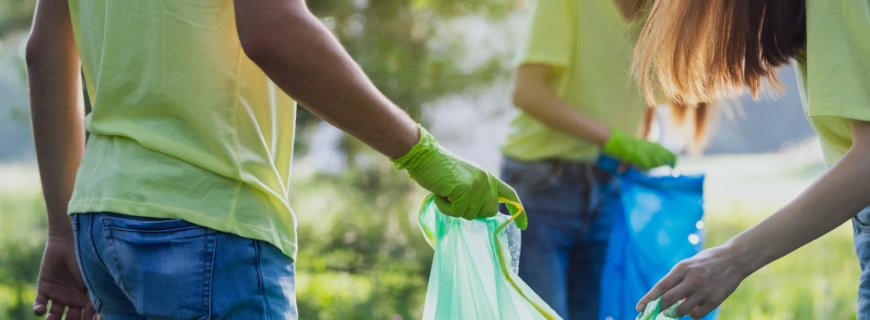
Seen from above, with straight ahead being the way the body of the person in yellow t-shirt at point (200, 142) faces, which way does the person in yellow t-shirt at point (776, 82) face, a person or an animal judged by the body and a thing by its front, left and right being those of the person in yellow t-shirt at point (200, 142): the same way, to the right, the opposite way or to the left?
to the left

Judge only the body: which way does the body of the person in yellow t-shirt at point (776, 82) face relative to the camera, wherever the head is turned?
to the viewer's left

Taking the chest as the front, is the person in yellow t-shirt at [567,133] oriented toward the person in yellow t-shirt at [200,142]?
no

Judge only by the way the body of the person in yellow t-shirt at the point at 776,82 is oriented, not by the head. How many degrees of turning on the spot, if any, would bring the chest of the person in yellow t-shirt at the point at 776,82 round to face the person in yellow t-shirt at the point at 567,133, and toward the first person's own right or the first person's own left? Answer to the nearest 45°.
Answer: approximately 45° to the first person's own right

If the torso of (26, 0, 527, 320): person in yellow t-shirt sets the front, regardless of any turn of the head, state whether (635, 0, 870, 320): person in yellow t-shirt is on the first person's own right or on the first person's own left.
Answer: on the first person's own right

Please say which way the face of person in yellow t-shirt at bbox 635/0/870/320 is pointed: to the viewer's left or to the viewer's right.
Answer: to the viewer's left

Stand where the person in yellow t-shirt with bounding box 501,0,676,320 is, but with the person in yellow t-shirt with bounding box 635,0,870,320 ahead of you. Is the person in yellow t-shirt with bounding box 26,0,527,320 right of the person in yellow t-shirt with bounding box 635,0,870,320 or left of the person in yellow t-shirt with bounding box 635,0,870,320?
right

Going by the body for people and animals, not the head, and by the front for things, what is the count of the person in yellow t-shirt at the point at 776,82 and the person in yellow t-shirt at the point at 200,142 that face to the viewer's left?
1

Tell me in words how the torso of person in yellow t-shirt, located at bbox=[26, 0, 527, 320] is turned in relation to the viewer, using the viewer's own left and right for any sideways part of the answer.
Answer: facing away from the viewer and to the right of the viewer

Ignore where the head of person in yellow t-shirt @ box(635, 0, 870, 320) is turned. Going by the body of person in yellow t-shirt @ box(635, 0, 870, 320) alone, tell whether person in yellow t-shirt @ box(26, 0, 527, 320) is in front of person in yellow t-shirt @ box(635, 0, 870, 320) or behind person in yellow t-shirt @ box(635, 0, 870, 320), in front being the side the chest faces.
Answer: in front

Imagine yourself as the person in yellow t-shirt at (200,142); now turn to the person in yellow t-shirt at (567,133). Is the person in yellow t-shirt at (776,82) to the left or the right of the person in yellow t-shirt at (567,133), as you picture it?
right

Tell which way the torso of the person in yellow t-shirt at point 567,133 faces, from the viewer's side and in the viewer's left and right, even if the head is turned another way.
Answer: facing the viewer and to the right of the viewer

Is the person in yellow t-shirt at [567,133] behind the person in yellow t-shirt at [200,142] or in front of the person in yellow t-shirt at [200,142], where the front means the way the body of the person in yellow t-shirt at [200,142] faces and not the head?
in front
